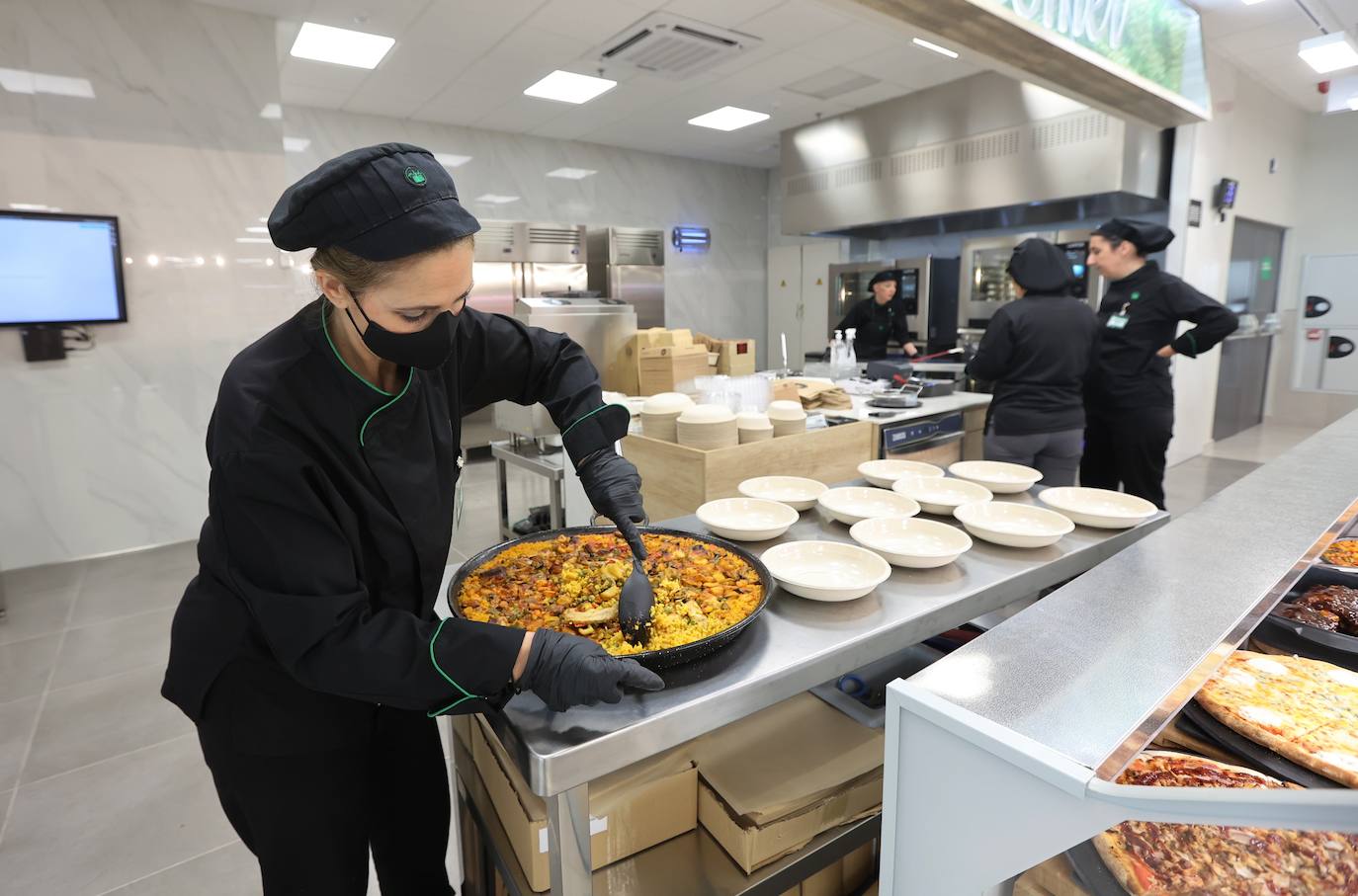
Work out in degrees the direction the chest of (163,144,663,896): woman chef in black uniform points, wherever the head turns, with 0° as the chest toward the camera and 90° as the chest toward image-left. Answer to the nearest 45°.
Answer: approximately 315°

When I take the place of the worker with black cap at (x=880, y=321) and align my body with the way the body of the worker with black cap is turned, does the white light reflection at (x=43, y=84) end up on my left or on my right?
on my right

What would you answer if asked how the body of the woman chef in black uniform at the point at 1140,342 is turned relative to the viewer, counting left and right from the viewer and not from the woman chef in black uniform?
facing the viewer and to the left of the viewer

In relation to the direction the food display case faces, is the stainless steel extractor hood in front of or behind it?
behind

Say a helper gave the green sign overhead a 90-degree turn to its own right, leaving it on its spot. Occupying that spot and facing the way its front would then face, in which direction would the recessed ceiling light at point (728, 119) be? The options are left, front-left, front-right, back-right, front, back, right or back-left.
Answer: right

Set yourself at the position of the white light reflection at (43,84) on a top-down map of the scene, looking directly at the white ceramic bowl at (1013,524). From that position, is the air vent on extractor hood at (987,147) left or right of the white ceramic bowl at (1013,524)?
left

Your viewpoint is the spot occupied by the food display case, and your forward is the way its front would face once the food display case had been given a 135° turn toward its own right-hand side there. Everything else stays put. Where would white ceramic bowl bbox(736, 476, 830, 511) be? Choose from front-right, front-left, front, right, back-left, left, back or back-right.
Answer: front-right

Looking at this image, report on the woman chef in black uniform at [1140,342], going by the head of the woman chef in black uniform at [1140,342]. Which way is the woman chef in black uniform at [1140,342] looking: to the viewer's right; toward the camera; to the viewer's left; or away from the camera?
to the viewer's left

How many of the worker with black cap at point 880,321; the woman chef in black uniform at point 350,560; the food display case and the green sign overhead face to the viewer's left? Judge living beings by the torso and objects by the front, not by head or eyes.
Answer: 0

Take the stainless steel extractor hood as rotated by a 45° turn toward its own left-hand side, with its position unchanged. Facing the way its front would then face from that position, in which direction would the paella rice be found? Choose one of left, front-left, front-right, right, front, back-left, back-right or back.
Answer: front

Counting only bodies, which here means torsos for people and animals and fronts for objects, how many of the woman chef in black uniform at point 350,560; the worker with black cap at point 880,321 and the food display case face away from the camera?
0

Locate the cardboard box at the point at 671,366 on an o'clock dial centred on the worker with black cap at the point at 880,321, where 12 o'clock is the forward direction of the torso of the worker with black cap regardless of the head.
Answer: The cardboard box is roughly at 2 o'clock from the worker with black cap.

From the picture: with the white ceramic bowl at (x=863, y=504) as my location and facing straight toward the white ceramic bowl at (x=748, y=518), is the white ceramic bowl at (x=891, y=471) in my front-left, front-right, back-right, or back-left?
back-right

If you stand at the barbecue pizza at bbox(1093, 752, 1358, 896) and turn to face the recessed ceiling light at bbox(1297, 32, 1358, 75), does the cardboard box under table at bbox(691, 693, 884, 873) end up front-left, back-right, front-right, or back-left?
front-left
